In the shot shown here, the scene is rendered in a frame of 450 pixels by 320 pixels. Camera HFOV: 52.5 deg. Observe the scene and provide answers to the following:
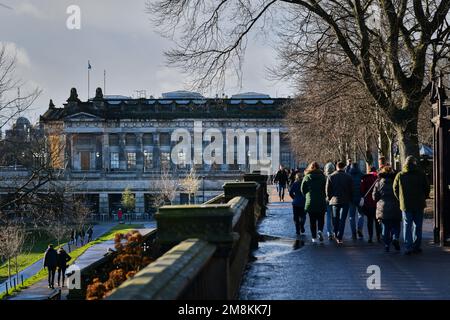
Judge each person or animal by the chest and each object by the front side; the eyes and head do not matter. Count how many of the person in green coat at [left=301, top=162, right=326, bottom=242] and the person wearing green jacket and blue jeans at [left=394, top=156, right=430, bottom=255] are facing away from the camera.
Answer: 2

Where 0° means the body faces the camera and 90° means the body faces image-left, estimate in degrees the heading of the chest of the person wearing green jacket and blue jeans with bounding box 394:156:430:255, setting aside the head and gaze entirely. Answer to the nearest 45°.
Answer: approximately 180°

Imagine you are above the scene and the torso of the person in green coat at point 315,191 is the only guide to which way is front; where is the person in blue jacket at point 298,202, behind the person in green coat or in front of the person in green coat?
in front

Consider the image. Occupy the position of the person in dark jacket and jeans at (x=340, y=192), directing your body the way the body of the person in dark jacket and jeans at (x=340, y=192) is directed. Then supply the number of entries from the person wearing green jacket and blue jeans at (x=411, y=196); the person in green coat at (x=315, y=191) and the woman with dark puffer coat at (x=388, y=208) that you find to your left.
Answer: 1

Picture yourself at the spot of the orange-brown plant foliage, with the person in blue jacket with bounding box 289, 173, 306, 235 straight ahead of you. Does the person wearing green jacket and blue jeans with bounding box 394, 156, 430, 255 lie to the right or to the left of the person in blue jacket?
right

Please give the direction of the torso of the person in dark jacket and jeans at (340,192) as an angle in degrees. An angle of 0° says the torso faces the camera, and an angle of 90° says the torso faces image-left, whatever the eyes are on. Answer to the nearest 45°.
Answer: approximately 180°

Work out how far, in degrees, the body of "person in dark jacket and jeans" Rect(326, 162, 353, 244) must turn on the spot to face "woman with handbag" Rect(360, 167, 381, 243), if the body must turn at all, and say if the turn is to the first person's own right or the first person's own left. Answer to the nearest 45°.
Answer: approximately 45° to the first person's own right

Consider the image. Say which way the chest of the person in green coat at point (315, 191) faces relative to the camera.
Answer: away from the camera

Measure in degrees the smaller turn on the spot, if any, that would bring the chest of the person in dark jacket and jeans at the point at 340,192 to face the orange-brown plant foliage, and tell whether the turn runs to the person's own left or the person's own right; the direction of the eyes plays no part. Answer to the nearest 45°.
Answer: approximately 135° to the person's own left
